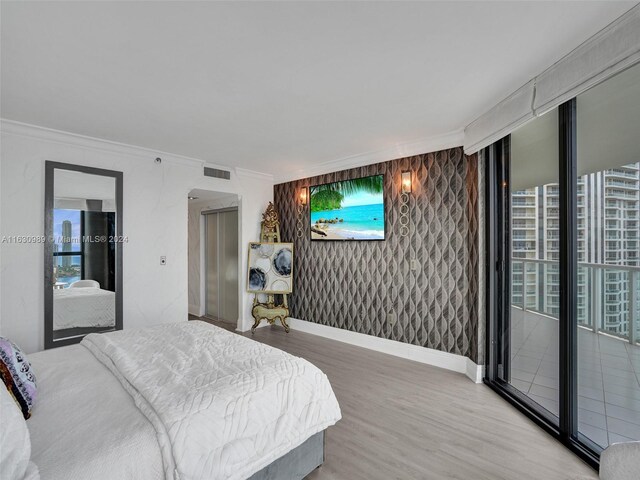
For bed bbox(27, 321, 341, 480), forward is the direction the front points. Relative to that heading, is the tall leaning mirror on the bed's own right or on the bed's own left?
on the bed's own left

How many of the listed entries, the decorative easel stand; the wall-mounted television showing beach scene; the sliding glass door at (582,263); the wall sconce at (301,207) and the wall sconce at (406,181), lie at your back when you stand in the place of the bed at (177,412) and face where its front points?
0

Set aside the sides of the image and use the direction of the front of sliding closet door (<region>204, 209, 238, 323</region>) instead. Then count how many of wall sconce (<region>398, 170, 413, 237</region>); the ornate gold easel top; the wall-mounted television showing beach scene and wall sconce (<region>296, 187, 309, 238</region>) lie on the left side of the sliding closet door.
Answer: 4

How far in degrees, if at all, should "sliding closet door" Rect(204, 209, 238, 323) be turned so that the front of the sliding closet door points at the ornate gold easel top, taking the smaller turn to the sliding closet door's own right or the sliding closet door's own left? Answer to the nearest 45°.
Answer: approximately 90° to the sliding closet door's own left

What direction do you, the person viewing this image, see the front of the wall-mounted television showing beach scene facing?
facing the viewer and to the left of the viewer

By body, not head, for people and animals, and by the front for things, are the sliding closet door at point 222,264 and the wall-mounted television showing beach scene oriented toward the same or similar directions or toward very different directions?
same or similar directions

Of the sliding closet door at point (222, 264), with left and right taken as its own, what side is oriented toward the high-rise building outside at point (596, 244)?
left

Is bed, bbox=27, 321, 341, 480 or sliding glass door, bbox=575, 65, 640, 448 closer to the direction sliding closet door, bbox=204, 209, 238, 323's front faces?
the bed

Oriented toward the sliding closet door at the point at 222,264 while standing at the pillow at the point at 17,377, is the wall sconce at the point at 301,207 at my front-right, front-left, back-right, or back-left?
front-right

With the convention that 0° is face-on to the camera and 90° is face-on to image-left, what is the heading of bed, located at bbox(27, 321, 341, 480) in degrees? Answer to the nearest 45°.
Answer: approximately 225°

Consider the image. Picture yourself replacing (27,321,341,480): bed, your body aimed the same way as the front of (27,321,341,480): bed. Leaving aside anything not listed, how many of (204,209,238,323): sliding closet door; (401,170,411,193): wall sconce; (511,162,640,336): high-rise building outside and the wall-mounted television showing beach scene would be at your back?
0

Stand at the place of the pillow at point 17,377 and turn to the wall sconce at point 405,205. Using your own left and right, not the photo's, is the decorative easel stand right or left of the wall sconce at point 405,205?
left

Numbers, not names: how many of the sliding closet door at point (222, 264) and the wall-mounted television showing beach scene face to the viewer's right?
0

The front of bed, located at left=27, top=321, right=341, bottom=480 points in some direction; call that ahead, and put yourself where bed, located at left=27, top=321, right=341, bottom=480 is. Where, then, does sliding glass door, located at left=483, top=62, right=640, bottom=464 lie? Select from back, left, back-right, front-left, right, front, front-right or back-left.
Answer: front-right
